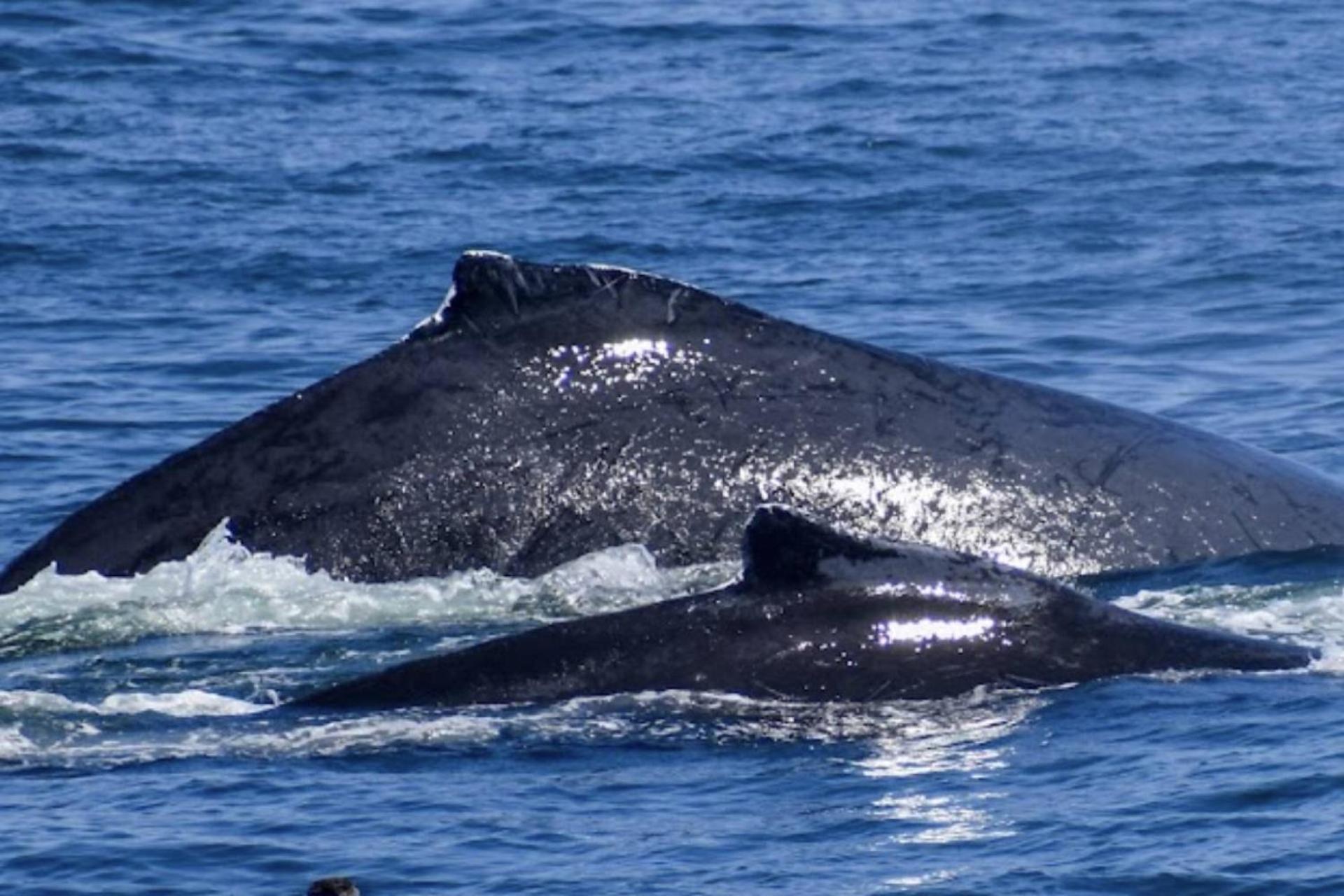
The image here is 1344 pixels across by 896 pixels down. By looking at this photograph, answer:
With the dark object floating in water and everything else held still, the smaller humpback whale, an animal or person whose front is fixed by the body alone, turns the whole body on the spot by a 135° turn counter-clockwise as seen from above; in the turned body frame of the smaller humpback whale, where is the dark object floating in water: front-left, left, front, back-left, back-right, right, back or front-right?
left

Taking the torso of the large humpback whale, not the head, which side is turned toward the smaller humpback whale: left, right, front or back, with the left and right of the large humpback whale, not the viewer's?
right

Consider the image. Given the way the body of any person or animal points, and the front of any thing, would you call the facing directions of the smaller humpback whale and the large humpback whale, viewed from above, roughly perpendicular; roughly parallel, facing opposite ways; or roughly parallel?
roughly parallel

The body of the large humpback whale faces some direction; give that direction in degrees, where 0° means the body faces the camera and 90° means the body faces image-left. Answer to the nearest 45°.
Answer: approximately 270°

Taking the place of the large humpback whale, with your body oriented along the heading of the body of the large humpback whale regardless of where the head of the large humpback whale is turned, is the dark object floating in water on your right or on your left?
on your right

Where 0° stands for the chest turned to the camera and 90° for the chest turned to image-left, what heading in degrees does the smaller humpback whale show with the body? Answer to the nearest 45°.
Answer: approximately 270°

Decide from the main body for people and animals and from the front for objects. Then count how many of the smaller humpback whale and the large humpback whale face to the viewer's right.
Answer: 2
